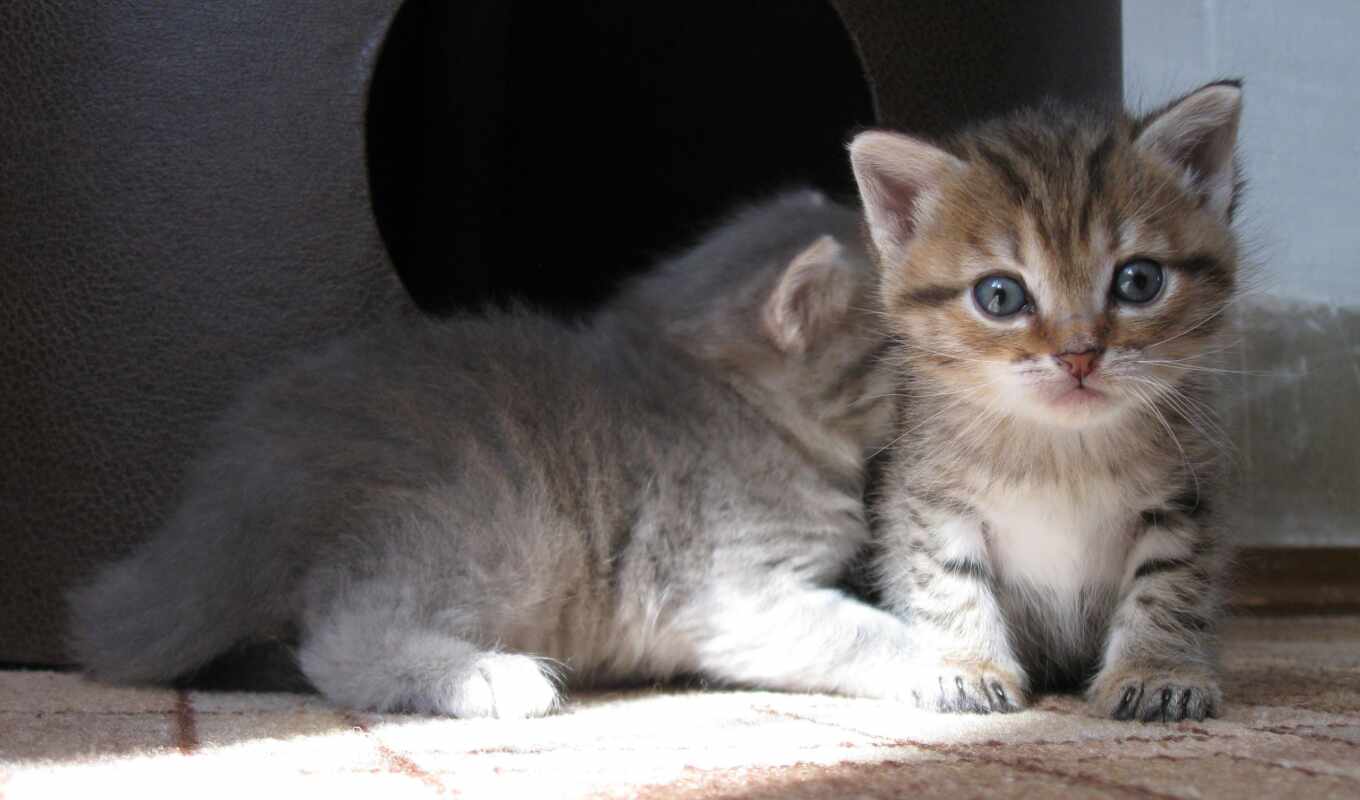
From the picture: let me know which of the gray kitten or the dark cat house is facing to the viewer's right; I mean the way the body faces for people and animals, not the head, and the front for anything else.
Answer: the gray kitten

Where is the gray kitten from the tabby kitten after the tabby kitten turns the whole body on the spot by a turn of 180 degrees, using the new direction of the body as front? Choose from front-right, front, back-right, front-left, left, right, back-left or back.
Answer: left

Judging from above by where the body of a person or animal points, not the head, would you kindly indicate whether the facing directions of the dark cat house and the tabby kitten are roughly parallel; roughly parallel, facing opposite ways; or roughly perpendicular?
roughly parallel

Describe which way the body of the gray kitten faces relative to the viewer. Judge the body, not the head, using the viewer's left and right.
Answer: facing to the right of the viewer

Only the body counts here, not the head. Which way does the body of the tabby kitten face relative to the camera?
toward the camera

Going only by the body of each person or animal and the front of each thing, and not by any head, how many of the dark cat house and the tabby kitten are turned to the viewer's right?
0

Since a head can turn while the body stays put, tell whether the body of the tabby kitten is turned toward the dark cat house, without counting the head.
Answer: no

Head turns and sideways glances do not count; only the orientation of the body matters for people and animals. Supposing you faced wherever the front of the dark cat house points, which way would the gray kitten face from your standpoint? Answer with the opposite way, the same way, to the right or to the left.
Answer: to the left

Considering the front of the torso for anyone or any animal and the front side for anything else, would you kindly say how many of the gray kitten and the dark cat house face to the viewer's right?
1
